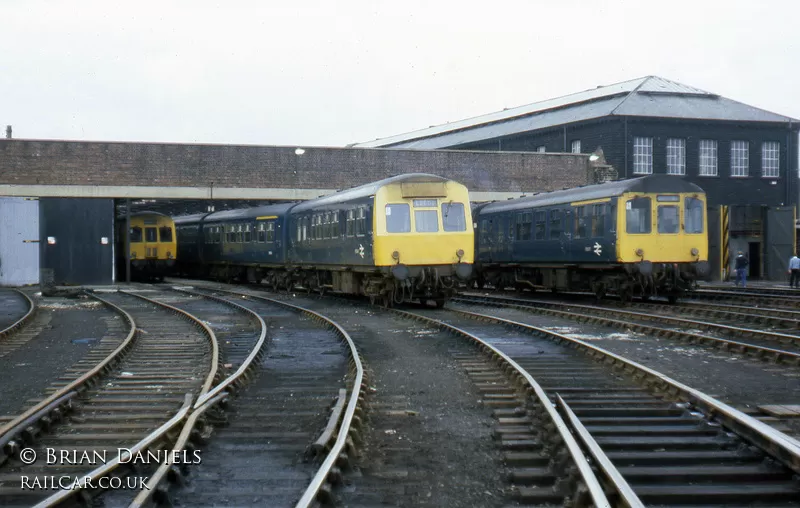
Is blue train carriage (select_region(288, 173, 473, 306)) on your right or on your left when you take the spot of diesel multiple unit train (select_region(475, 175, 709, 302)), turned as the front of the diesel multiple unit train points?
on your right

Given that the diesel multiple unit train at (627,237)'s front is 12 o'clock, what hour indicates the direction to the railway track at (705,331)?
The railway track is roughly at 1 o'clock from the diesel multiple unit train.

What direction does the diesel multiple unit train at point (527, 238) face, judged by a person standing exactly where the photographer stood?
facing the viewer and to the right of the viewer

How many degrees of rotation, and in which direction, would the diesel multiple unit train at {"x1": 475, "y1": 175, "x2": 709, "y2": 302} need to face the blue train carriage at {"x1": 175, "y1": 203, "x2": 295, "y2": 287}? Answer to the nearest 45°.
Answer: approximately 180°
